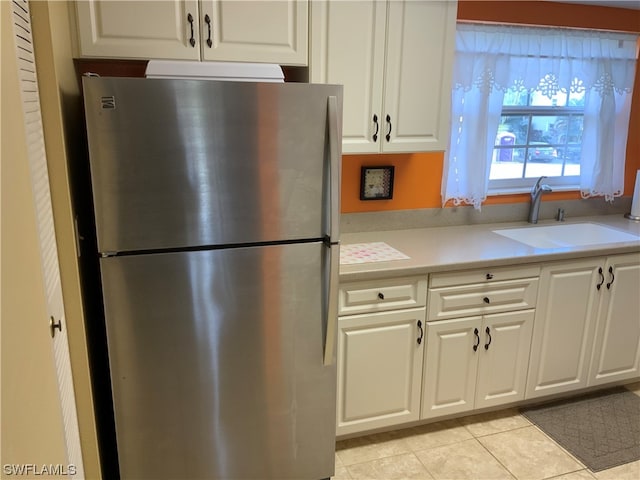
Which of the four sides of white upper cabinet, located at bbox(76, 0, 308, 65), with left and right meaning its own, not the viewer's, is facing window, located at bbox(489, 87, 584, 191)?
left

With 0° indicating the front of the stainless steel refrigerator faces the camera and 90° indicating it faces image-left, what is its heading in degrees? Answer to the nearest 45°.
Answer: approximately 0°

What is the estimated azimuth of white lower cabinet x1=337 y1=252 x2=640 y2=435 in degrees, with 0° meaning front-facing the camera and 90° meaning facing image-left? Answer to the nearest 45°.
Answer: approximately 45°

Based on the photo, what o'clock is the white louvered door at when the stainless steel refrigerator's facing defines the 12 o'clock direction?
The white louvered door is roughly at 2 o'clock from the stainless steel refrigerator.
